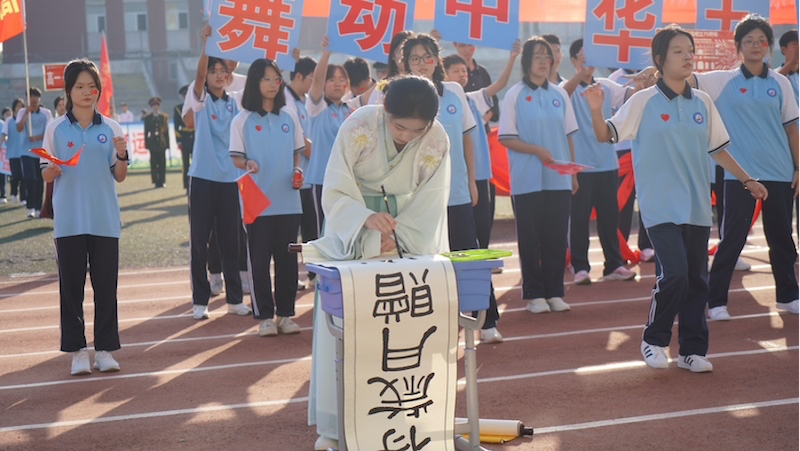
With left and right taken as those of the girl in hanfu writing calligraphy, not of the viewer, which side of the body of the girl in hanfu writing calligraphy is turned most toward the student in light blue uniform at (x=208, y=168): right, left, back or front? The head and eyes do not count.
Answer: back

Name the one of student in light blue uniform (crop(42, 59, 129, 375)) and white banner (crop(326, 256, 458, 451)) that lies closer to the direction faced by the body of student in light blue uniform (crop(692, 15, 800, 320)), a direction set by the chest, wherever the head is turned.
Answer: the white banner

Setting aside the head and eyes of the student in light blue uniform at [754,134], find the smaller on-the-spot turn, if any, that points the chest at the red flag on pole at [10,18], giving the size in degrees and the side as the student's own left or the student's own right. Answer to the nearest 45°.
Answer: approximately 90° to the student's own right

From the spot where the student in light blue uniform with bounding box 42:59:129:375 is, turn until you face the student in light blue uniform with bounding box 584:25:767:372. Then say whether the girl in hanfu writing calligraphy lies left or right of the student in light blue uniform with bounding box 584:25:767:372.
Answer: right

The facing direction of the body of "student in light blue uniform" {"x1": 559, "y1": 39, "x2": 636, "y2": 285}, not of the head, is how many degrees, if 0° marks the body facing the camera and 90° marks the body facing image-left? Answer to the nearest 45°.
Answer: approximately 0°

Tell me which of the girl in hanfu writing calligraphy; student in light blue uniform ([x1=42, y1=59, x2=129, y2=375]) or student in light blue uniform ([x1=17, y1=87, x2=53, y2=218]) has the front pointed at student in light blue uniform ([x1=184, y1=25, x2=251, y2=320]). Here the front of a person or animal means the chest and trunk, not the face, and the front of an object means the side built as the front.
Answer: student in light blue uniform ([x1=17, y1=87, x2=53, y2=218])

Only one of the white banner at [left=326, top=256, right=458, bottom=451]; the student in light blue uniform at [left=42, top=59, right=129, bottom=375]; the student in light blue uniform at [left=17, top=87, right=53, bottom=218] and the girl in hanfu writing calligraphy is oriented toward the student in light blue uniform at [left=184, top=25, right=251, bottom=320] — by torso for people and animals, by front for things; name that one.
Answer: the student in light blue uniform at [left=17, top=87, right=53, bottom=218]
